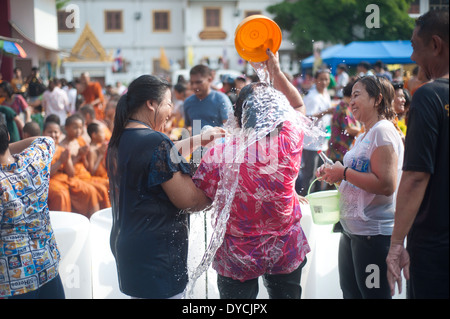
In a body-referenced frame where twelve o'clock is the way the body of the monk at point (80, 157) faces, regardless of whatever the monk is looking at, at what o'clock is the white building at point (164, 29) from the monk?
The white building is roughly at 8 o'clock from the monk.

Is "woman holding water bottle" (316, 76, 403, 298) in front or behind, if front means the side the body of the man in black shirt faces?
in front

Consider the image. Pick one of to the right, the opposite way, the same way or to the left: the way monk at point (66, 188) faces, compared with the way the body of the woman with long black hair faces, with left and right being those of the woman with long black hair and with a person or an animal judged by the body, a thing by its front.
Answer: to the right

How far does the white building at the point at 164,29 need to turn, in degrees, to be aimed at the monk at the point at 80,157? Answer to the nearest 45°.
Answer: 0° — it already faces them

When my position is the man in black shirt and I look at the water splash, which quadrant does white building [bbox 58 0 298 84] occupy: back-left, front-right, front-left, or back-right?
front-right

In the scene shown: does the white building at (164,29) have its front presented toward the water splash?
yes

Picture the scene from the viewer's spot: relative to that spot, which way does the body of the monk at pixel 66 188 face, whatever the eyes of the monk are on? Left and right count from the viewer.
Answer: facing the viewer and to the right of the viewer

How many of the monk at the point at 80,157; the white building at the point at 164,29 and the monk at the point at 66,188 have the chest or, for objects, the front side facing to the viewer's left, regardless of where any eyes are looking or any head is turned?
0

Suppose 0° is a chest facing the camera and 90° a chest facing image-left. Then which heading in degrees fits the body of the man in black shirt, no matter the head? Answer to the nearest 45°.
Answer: approximately 135°

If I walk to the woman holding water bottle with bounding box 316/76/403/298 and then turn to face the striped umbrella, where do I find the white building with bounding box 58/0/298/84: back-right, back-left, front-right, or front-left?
front-right

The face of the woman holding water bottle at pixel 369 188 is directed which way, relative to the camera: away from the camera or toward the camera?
toward the camera

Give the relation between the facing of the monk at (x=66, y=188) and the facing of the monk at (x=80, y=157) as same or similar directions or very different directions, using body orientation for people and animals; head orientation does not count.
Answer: same or similar directions

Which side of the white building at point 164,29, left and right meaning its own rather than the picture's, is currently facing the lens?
front

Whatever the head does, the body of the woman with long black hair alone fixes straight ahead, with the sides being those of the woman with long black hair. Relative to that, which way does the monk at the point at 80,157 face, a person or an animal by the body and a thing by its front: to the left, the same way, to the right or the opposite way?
to the right
